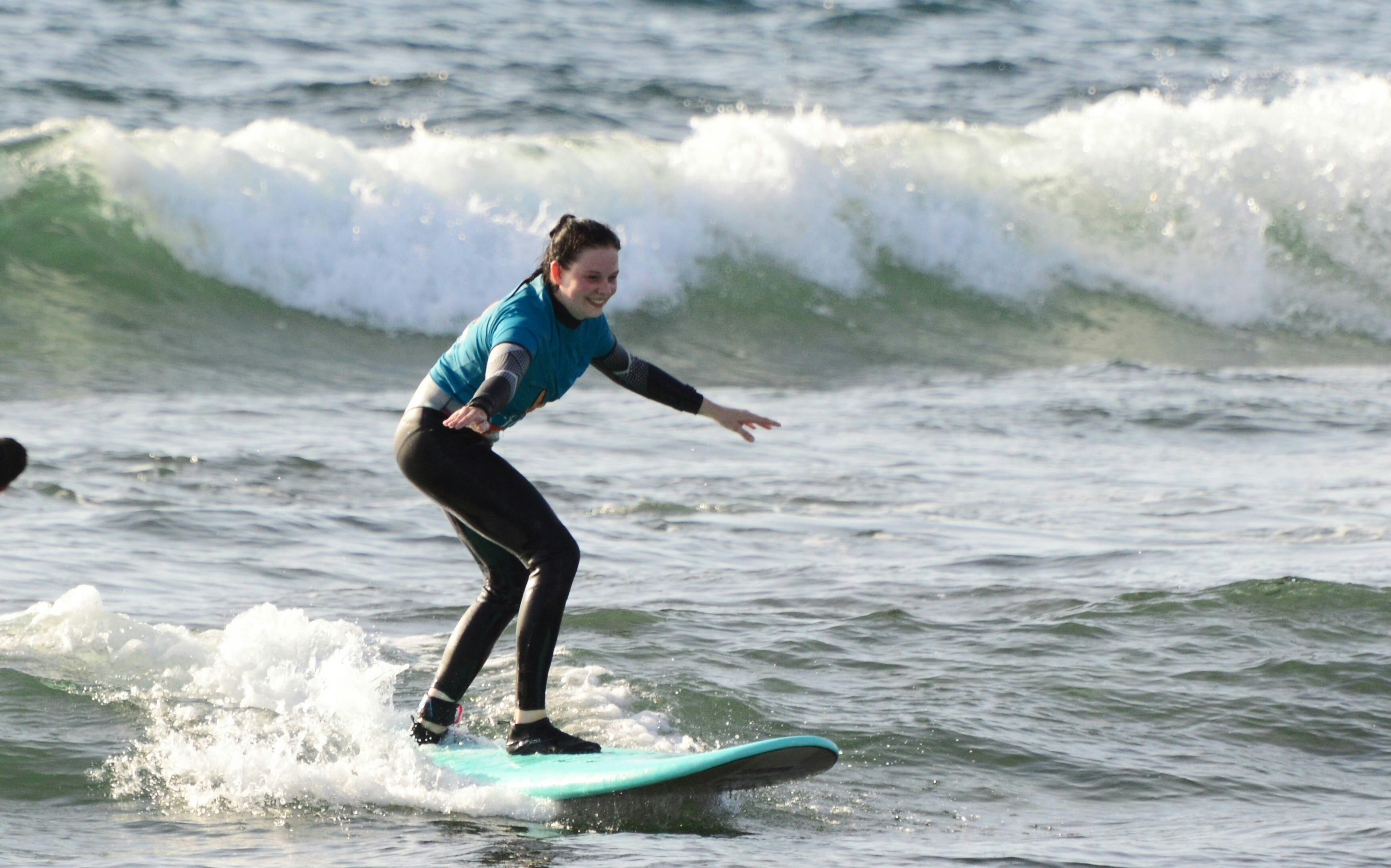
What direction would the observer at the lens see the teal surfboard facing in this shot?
facing to the right of the viewer

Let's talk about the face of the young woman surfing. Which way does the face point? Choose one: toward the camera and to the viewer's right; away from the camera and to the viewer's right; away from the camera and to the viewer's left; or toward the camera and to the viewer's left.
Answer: toward the camera and to the viewer's right
